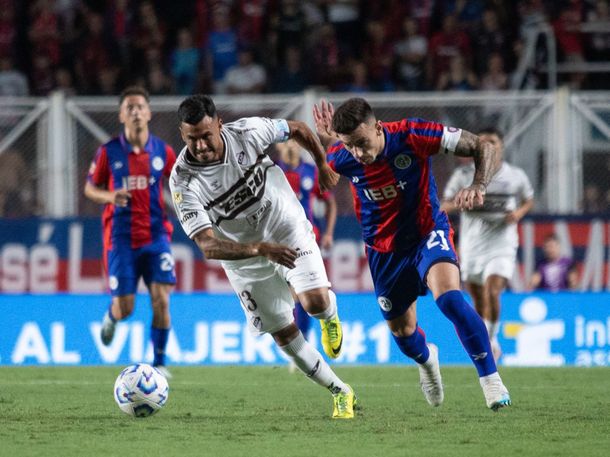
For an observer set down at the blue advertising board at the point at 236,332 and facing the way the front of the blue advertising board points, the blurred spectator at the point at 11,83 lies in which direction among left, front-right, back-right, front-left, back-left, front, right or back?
back-right

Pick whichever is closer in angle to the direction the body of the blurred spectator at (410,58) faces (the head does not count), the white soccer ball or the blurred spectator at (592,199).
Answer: the white soccer ball

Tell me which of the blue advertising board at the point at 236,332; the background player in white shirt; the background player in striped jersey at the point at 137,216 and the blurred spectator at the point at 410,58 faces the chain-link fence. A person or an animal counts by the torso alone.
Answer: the blurred spectator

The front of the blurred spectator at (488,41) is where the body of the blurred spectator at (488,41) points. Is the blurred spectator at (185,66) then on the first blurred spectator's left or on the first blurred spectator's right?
on the first blurred spectator's right

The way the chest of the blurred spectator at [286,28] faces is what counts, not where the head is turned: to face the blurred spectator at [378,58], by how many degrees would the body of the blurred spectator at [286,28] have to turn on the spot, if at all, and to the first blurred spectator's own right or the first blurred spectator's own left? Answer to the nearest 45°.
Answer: approximately 90° to the first blurred spectator's own left

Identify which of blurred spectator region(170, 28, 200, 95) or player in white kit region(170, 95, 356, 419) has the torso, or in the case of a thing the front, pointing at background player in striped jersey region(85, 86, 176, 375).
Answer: the blurred spectator
